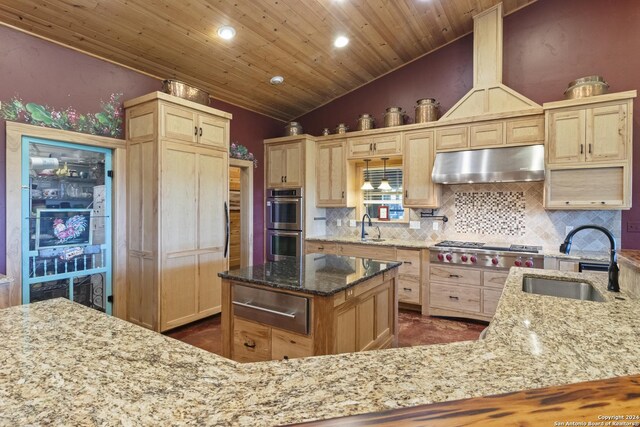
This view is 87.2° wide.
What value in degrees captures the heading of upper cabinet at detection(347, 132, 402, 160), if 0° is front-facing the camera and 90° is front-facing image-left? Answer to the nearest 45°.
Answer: approximately 45°

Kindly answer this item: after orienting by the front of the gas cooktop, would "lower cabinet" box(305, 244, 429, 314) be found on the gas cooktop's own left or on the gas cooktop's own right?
on the gas cooktop's own right

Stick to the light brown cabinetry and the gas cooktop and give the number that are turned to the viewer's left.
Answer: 0

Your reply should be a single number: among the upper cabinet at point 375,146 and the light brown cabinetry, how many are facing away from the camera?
0

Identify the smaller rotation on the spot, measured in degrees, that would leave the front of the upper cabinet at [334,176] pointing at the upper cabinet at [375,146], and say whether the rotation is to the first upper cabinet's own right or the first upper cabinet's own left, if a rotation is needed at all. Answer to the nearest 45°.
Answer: approximately 90° to the first upper cabinet's own left

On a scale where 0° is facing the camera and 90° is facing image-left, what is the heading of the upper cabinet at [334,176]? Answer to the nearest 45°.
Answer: approximately 45°

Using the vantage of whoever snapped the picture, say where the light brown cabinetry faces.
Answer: facing the viewer and to the right of the viewer

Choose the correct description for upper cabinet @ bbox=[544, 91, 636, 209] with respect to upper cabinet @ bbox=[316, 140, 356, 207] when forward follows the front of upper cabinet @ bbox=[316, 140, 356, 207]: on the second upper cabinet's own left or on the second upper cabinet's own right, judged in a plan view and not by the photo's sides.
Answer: on the second upper cabinet's own left
